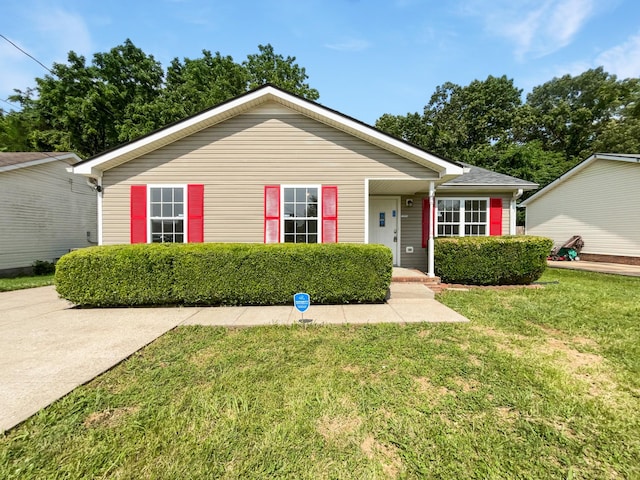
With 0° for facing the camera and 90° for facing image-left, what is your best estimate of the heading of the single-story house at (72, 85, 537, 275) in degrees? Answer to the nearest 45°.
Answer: approximately 0°

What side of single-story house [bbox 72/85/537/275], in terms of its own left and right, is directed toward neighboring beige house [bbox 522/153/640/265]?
left

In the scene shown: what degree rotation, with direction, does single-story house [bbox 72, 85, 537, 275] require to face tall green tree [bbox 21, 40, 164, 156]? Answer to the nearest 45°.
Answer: approximately 135° to its right

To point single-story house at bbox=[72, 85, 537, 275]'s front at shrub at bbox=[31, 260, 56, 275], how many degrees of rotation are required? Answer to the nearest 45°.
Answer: approximately 135° to its right

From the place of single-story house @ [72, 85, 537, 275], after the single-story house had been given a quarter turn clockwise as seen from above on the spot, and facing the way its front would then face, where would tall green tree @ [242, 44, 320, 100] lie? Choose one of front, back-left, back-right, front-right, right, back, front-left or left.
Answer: right

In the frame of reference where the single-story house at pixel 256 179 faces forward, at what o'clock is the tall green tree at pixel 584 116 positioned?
The tall green tree is roughly at 8 o'clock from the single-story house.

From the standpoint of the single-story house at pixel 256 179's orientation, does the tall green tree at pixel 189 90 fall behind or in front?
behind

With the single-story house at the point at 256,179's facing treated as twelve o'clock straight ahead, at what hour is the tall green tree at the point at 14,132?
The tall green tree is roughly at 4 o'clock from the single-story house.

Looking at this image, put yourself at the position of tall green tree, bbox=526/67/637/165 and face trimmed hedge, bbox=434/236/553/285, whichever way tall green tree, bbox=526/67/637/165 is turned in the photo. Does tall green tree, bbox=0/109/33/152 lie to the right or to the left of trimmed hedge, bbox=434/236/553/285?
right
